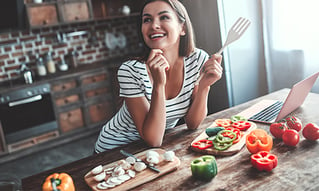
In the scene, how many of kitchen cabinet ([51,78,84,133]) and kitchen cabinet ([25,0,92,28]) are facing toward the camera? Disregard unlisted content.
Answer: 2

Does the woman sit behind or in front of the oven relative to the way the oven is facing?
in front

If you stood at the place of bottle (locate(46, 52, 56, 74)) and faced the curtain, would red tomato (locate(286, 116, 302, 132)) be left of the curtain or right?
right

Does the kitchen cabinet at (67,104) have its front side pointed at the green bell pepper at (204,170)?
yes

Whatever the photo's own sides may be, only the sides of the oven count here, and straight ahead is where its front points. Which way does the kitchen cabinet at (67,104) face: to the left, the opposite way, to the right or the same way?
the same way

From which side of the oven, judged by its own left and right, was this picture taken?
front

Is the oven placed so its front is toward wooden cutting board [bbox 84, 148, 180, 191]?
yes

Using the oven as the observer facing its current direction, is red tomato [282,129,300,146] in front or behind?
in front

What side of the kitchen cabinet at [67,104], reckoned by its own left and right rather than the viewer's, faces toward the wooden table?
front

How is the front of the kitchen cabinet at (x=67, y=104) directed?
toward the camera

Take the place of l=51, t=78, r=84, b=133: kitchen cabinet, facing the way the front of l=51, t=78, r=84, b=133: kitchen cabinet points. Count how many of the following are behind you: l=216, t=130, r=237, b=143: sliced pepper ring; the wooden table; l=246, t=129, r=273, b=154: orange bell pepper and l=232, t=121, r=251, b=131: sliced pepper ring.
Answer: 0

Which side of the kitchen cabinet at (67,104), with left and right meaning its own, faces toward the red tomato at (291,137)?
front

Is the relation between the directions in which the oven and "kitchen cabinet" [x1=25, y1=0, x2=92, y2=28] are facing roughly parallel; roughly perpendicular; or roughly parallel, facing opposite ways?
roughly parallel

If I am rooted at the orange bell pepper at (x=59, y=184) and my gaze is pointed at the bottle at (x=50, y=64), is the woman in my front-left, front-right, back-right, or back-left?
front-right
